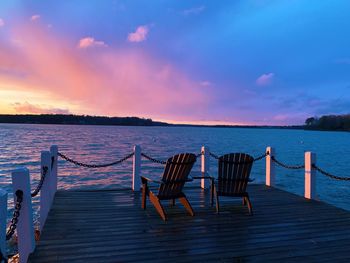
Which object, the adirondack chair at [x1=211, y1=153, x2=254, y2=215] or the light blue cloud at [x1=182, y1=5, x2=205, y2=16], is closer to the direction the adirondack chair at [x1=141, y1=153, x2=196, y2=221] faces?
the light blue cloud

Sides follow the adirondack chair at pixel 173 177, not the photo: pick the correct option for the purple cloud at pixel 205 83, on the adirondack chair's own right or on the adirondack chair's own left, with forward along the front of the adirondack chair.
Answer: on the adirondack chair's own right

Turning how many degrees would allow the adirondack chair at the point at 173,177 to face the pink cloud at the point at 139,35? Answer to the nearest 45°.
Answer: approximately 45° to its right

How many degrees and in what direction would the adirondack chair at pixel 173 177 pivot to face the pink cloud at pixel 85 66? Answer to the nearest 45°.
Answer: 0° — it already faces it

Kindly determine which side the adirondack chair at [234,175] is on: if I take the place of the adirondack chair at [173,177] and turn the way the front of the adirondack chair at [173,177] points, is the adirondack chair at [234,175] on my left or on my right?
on my right

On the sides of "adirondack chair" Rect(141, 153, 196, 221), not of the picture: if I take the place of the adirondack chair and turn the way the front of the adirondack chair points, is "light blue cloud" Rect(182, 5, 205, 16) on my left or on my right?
on my right

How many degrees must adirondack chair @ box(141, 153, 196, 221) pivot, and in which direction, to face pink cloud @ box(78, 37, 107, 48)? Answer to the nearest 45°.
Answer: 0° — it already faces it

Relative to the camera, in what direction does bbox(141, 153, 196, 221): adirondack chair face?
facing away from the viewer and to the left of the viewer
